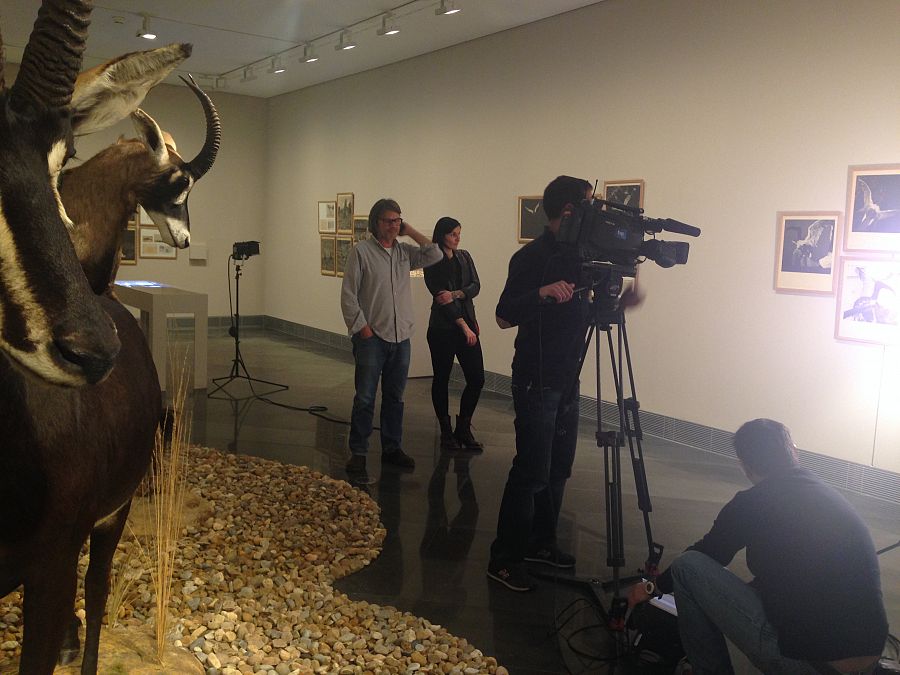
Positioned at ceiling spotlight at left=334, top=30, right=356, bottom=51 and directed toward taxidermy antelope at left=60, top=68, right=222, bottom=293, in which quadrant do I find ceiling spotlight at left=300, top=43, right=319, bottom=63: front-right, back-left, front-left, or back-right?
back-right

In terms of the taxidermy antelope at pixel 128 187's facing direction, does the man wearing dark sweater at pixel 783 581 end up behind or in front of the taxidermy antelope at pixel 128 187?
in front

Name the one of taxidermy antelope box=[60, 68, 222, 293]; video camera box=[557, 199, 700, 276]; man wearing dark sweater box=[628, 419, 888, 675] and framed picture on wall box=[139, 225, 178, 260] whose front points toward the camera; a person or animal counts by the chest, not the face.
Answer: the framed picture on wall

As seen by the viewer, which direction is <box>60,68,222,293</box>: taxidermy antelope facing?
to the viewer's right

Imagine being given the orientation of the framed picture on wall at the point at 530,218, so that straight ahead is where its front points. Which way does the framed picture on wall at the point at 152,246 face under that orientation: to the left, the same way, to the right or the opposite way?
to the left

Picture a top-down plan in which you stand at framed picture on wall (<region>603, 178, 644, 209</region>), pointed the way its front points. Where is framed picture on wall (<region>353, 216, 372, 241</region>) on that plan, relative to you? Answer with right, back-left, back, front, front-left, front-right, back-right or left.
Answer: right

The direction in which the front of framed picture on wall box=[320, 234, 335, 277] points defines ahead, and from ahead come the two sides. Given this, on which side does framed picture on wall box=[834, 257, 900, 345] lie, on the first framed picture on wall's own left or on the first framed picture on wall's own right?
on the first framed picture on wall's own left

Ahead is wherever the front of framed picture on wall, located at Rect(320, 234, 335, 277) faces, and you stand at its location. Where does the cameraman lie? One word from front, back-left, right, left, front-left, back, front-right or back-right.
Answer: front-left

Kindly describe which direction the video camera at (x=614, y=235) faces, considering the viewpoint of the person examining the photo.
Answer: facing to the right of the viewer
